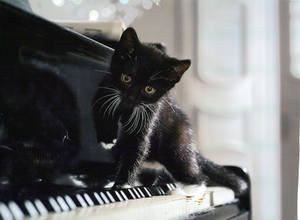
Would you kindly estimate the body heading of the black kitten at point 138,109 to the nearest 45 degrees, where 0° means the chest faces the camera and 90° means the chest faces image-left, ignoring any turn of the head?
approximately 45°

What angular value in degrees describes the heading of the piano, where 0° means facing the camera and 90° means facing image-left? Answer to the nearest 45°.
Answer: approximately 315°
